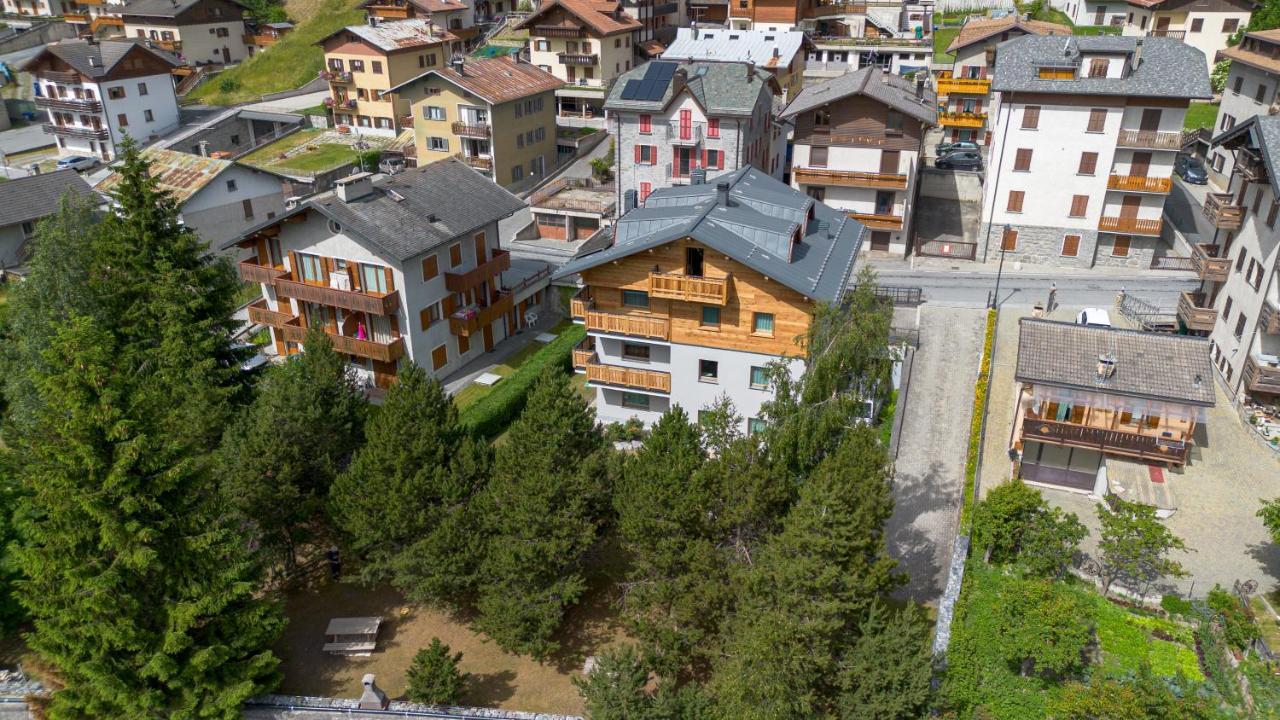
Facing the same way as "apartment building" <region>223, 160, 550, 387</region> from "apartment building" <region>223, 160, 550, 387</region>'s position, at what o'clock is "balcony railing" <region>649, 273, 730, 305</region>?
The balcony railing is roughly at 9 o'clock from the apartment building.

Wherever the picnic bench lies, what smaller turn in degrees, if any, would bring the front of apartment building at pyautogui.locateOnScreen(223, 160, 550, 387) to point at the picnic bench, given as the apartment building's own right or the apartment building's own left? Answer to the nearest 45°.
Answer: approximately 45° to the apartment building's own left

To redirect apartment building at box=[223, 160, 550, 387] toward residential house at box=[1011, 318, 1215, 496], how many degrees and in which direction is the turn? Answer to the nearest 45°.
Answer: approximately 90° to its left

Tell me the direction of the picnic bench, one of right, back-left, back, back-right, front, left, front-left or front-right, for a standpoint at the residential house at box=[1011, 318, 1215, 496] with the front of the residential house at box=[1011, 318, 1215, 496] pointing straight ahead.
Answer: front-right

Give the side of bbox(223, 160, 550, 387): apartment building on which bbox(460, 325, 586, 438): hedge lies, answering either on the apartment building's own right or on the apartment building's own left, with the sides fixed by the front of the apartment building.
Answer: on the apartment building's own left

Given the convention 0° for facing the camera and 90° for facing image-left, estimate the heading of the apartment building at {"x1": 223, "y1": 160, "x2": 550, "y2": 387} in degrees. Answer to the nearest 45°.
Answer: approximately 45°

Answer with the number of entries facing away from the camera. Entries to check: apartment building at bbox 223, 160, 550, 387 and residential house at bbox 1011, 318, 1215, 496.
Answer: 0

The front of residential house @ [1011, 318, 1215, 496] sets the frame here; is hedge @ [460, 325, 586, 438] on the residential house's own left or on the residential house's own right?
on the residential house's own right

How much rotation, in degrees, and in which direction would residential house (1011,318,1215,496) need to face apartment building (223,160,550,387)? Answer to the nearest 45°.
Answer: approximately 90° to its right
